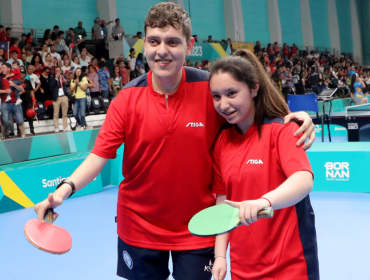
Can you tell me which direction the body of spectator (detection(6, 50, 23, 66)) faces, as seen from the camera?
toward the camera

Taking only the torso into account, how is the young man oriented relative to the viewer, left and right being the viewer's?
facing the viewer

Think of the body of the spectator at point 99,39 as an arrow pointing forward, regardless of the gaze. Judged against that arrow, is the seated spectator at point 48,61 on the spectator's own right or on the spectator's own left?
on the spectator's own right

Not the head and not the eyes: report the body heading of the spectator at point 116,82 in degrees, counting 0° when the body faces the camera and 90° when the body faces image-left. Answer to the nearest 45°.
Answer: approximately 315°

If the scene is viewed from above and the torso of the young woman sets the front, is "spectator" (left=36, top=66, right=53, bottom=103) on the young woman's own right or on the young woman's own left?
on the young woman's own right

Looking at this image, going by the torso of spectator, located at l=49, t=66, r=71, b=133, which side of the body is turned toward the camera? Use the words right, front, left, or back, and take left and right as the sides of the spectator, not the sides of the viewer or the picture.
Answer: front

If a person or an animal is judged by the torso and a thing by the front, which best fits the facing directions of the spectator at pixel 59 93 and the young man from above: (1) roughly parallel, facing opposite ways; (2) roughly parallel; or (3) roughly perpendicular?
roughly parallel

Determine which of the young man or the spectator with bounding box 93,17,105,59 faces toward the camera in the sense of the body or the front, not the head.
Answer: the young man
